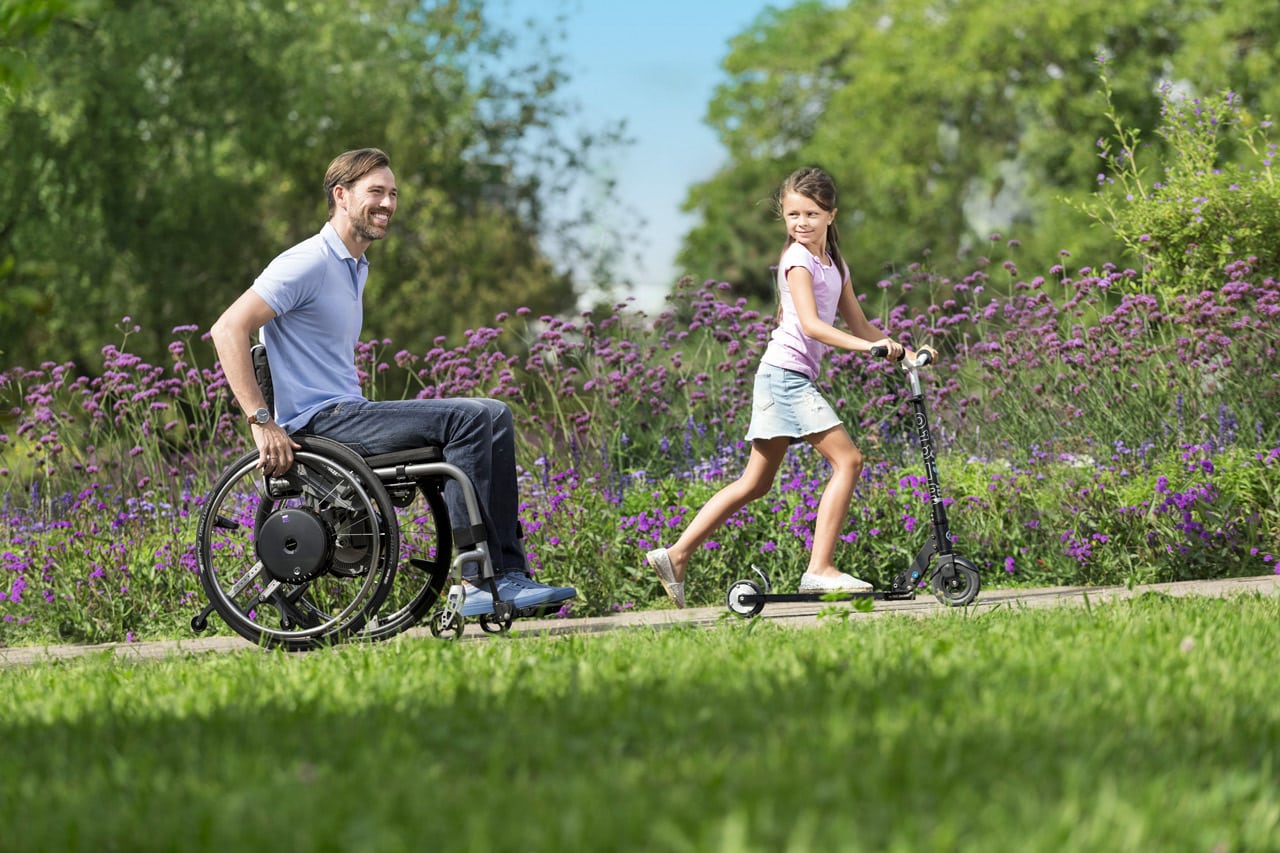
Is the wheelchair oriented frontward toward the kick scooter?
yes

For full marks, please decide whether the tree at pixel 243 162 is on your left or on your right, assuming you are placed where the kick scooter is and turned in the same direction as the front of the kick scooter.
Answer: on your left

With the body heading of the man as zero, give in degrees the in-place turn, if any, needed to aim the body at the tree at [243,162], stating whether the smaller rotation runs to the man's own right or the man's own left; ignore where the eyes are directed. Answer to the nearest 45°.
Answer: approximately 90° to the man's own left

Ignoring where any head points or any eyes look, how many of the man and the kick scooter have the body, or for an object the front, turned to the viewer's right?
2

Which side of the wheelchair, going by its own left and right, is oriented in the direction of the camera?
right

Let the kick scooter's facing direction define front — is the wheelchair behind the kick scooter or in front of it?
behind

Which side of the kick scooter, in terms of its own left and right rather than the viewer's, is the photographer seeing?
right

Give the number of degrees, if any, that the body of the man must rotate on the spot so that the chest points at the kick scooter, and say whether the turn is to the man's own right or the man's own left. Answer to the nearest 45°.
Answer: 0° — they already face it

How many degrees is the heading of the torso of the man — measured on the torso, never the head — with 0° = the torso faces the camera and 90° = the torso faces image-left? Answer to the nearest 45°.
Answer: approximately 270°
